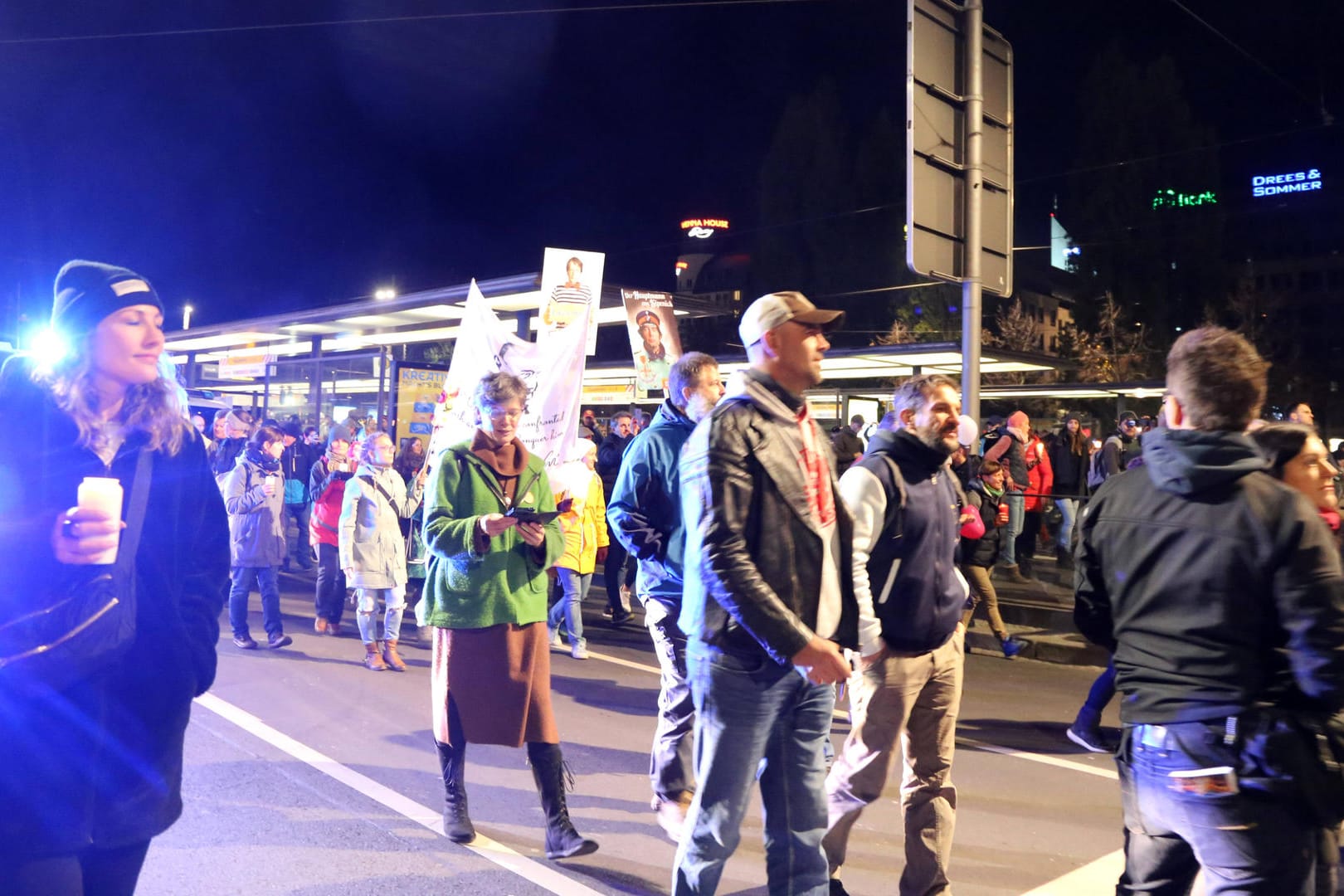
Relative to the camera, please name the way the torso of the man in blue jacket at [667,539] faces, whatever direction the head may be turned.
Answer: to the viewer's right

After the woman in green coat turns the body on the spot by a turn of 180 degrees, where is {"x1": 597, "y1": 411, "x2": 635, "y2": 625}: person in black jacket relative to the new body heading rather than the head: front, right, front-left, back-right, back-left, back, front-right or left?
front-right

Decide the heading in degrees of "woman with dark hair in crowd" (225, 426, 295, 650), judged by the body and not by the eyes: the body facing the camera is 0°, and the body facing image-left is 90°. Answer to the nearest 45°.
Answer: approximately 315°

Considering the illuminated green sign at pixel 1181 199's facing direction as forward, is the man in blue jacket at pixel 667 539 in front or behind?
in front

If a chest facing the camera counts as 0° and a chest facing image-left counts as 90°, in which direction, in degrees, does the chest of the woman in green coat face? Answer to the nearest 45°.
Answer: approximately 315°

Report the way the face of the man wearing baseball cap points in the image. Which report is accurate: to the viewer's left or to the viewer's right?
to the viewer's right

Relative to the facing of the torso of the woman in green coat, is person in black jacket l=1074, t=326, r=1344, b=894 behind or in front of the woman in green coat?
in front

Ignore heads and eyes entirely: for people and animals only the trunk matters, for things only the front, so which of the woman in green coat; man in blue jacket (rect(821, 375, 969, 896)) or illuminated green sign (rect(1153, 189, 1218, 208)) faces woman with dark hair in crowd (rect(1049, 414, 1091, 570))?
the illuminated green sign

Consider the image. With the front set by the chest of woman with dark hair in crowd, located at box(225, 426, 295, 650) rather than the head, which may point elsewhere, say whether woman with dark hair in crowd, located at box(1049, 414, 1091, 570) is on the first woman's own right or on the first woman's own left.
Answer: on the first woman's own left

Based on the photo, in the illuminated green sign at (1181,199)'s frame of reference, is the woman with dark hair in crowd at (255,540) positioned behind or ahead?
ahead

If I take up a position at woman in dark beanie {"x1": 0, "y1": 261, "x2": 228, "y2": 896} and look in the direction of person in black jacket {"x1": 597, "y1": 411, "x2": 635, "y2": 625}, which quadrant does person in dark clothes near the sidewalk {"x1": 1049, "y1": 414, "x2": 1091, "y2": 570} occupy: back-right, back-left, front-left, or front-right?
front-right

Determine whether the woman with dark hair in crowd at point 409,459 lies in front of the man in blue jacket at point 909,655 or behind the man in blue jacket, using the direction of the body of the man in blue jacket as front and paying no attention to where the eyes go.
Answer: behind
